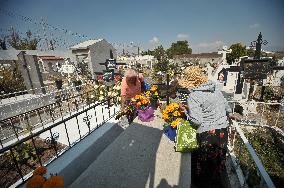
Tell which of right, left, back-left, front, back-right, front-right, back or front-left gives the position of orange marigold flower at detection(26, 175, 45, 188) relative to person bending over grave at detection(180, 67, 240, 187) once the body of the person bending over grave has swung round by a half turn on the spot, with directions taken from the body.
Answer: right

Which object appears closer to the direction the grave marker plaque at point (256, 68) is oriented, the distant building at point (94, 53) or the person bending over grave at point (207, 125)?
the person bending over grave

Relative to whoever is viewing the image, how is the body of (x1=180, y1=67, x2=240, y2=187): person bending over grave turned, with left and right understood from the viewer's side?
facing away from the viewer and to the left of the viewer

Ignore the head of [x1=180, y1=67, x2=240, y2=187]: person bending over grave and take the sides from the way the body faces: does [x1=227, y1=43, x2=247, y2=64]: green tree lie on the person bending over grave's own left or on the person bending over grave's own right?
on the person bending over grave's own right

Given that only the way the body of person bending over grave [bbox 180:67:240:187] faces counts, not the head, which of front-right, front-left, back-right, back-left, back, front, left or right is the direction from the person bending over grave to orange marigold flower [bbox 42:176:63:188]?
left

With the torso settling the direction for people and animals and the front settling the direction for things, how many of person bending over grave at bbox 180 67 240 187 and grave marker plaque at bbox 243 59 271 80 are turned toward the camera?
1

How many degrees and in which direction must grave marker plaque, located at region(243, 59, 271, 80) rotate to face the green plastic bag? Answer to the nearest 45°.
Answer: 0° — it already faces it

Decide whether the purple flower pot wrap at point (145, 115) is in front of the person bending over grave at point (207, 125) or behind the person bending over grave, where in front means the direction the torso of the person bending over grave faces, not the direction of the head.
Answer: in front

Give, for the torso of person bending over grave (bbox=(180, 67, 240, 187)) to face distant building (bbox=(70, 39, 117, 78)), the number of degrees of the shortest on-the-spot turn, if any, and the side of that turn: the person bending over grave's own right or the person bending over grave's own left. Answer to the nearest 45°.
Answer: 0° — they already face it

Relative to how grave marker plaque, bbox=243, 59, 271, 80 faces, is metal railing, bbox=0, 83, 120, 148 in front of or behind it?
in front

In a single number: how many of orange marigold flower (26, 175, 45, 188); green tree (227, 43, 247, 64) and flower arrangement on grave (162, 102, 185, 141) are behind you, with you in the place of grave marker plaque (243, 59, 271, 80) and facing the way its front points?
1

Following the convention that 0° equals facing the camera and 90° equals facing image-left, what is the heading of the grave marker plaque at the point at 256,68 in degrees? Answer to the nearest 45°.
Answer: approximately 0°

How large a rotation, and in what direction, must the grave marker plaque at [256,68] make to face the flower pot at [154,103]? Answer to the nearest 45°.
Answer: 0° — it already faces it
